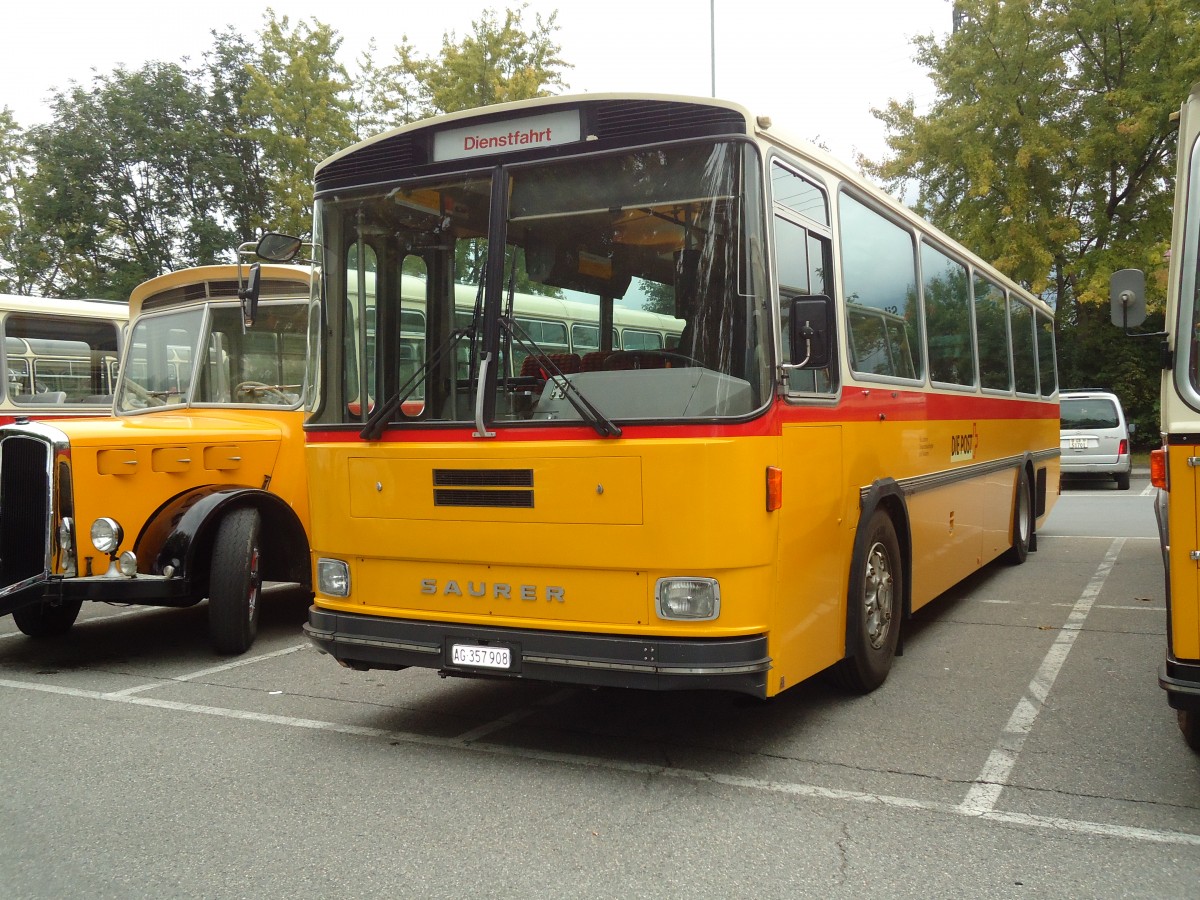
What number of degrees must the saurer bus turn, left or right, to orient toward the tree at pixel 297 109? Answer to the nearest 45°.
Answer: approximately 135° to its right

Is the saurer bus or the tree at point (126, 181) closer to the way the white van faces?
the tree

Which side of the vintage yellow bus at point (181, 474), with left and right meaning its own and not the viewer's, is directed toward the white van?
back

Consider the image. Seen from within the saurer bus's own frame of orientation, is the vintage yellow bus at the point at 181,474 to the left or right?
on its right

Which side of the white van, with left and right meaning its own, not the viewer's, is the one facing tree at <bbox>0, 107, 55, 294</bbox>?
left

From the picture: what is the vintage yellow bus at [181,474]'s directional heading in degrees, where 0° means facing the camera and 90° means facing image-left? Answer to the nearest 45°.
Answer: approximately 45°

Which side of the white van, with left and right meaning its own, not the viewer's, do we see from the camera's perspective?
back

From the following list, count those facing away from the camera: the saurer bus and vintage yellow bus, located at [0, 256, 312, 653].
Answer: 0

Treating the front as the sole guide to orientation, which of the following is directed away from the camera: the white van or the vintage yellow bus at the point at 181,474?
the white van

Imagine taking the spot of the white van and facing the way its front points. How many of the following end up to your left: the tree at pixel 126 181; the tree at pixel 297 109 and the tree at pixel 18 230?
3

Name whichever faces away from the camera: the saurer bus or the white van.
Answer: the white van

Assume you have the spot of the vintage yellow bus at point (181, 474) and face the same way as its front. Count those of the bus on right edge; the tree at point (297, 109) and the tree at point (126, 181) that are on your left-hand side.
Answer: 1

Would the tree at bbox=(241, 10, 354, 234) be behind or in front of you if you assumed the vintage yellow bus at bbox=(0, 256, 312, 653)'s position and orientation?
behind

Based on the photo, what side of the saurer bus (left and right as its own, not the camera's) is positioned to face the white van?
back
